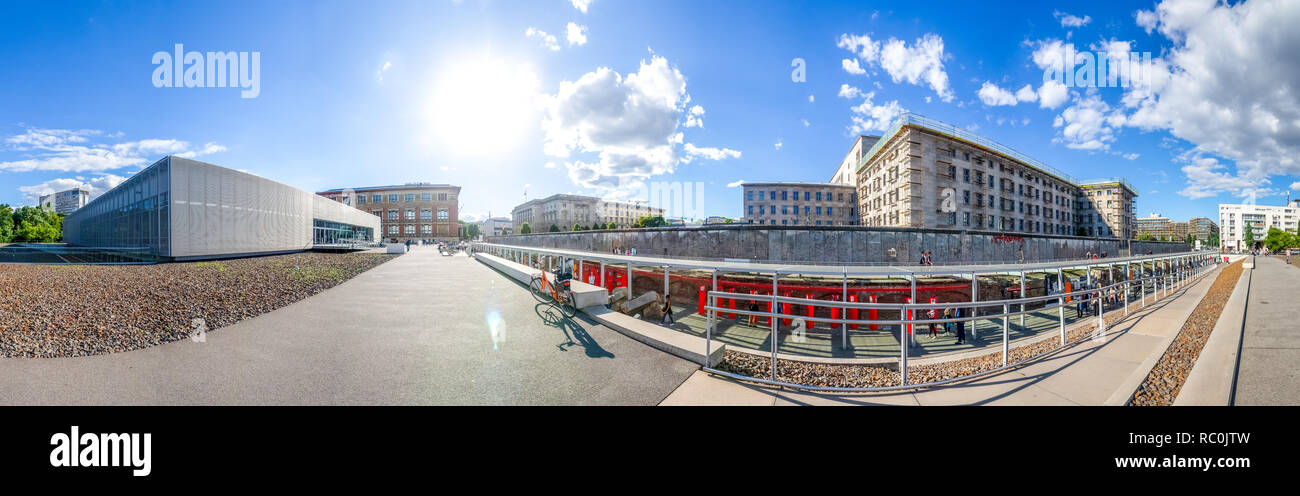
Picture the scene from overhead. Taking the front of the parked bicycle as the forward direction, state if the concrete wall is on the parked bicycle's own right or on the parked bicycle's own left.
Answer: on the parked bicycle's own right

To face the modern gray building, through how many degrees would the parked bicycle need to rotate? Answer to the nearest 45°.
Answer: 0° — it already faces it

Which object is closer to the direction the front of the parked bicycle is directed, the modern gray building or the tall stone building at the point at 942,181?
the modern gray building

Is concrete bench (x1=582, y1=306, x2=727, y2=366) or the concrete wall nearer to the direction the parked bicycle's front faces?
the concrete wall

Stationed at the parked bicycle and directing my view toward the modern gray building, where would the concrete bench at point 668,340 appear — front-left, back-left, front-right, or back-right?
back-left

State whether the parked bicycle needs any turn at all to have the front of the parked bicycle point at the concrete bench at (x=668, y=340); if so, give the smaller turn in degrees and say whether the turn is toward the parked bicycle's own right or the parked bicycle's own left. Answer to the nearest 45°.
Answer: approximately 135° to the parked bicycle's own left
